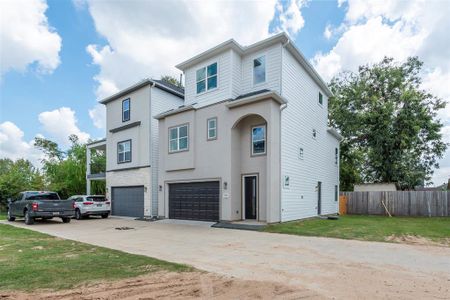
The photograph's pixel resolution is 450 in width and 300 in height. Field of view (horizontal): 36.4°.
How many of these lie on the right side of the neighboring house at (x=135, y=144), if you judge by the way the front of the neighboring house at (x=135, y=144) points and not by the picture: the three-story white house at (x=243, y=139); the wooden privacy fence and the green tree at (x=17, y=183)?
1

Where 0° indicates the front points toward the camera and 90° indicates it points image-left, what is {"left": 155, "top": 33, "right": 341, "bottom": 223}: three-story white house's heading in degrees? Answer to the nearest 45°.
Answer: approximately 45°

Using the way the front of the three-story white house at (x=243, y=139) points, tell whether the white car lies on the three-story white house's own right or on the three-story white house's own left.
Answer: on the three-story white house's own right

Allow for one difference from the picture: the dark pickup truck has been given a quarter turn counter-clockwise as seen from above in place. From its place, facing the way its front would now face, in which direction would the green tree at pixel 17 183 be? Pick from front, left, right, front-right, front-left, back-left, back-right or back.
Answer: back-right

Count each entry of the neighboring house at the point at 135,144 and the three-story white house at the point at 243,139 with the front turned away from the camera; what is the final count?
0

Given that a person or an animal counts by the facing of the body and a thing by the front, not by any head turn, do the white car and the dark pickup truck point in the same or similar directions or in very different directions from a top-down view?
same or similar directions

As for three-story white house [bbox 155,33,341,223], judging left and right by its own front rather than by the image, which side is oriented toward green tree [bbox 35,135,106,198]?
right
